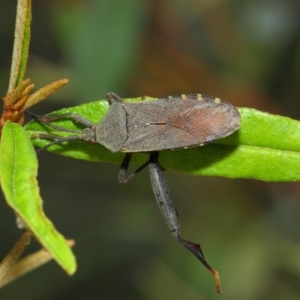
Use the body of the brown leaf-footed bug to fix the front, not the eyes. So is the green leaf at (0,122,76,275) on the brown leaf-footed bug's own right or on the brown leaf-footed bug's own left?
on the brown leaf-footed bug's own left

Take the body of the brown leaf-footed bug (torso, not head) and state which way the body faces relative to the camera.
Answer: to the viewer's left
